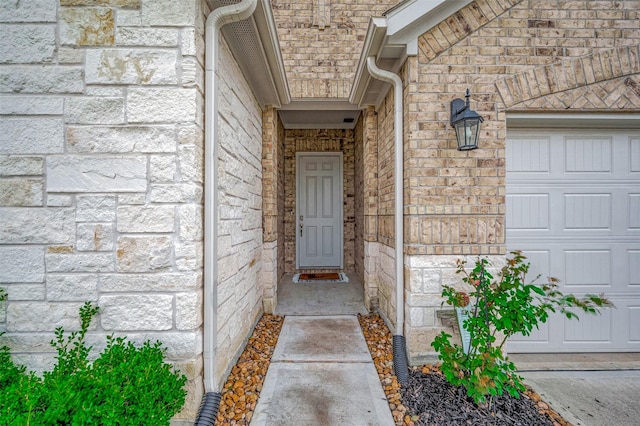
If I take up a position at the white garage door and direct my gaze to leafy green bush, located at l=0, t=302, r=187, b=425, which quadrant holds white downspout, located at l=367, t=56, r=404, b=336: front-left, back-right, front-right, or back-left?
front-right

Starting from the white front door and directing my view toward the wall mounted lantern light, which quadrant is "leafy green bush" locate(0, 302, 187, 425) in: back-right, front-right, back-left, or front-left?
front-right

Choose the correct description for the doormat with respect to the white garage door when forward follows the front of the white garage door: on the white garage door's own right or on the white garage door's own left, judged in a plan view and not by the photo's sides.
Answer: on the white garage door's own right

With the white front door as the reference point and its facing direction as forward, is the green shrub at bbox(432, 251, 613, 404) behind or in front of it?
in front

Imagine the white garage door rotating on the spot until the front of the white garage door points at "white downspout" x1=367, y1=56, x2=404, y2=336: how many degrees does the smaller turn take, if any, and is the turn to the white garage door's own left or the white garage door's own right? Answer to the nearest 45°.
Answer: approximately 45° to the white garage door's own right

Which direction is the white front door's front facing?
toward the camera

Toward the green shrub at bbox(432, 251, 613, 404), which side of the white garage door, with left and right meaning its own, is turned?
front

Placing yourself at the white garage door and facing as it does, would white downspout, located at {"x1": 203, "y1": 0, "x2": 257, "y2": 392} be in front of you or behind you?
in front

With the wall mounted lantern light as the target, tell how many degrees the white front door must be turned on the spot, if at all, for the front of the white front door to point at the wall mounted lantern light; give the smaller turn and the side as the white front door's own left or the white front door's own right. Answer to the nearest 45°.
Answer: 0° — it already faces it

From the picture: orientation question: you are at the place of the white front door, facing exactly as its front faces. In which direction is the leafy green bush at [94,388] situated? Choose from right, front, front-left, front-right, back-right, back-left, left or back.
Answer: front

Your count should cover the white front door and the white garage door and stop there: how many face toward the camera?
2

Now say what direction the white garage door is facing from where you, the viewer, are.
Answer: facing the viewer

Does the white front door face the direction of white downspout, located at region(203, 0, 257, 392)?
yes
